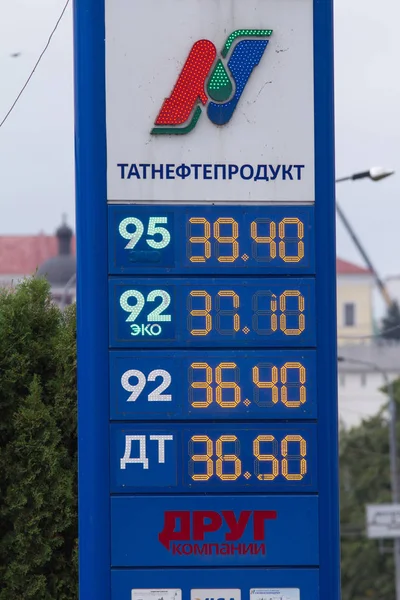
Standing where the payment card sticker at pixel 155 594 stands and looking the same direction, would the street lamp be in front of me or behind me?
behind

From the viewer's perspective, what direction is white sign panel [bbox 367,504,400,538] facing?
toward the camera

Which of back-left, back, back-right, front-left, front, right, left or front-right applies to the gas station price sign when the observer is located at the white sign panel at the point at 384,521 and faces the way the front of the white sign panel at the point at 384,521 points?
front

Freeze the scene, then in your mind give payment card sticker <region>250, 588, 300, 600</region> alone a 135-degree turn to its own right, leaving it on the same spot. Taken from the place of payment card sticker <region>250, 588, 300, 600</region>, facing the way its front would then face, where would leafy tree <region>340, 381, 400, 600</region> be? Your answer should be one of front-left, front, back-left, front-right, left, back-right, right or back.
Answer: front-right

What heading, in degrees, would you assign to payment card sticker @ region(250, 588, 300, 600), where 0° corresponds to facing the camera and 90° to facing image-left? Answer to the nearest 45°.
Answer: approximately 0°

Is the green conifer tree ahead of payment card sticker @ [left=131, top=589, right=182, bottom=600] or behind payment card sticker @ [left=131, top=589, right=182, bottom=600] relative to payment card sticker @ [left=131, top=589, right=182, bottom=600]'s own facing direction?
behind

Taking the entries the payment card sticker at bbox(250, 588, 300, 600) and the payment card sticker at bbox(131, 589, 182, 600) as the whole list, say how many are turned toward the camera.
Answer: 2

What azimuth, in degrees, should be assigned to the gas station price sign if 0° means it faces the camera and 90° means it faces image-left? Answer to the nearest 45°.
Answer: approximately 0°

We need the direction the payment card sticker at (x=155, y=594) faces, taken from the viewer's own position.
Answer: facing the viewer

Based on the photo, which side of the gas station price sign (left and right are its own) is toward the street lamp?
back

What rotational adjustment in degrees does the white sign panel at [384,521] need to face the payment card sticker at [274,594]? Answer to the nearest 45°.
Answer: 0° — it already faces it

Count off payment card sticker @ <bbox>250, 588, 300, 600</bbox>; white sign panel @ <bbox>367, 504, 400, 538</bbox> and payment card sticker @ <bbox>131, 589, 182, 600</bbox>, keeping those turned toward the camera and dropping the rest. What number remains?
3
